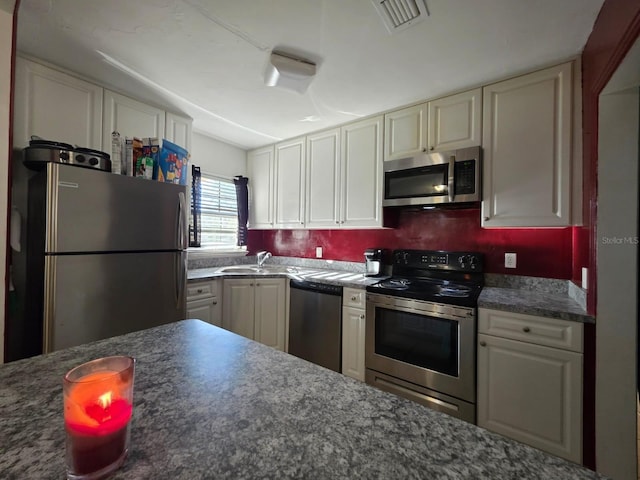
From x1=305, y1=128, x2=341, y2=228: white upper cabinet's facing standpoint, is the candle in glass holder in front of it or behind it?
in front

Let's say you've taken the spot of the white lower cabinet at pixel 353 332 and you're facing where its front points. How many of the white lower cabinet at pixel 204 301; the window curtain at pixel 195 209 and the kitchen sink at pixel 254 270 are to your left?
0

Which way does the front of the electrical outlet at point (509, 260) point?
toward the camera

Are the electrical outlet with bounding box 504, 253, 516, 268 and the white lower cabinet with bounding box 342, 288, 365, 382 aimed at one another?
no

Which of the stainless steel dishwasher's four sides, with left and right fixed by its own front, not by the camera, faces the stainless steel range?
left

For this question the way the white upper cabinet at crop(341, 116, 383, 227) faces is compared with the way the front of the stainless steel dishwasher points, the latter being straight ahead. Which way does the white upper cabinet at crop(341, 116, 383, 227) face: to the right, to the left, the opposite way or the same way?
the same way

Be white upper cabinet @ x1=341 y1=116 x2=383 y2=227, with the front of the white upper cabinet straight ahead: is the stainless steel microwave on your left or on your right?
on your left

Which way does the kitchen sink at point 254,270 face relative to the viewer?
toward the camera

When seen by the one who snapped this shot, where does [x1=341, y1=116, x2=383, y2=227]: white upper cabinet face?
facing the viewer and to the left of the viewer

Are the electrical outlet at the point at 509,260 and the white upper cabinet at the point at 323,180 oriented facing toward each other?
no

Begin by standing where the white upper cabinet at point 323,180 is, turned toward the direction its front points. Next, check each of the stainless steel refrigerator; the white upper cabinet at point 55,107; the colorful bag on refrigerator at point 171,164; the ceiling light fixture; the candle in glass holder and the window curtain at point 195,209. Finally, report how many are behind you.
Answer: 0

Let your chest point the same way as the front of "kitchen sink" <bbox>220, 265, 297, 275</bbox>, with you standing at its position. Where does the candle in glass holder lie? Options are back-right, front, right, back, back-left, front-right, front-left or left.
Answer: front

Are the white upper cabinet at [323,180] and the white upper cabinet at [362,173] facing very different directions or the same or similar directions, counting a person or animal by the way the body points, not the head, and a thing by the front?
same or similar directions

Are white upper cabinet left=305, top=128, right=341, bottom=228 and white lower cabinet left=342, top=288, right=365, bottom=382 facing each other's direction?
no

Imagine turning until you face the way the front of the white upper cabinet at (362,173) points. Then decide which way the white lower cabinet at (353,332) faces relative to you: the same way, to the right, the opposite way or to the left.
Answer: the same way

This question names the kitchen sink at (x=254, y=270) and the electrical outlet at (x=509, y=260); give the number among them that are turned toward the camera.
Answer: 2

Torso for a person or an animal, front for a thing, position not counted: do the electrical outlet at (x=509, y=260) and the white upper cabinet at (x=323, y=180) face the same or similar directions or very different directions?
same or similar directions

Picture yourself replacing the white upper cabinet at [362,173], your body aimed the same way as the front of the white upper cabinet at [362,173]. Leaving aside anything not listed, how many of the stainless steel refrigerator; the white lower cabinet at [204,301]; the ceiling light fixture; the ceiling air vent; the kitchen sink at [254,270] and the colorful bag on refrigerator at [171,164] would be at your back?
0

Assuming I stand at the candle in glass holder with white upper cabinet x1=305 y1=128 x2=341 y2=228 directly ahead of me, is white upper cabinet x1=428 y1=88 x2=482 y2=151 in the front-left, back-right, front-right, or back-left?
front-right

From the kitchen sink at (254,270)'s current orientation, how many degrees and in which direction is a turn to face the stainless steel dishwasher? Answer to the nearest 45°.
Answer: approximately 45° to its left

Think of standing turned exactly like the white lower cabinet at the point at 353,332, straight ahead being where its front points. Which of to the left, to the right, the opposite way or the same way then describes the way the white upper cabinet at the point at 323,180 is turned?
the same way
